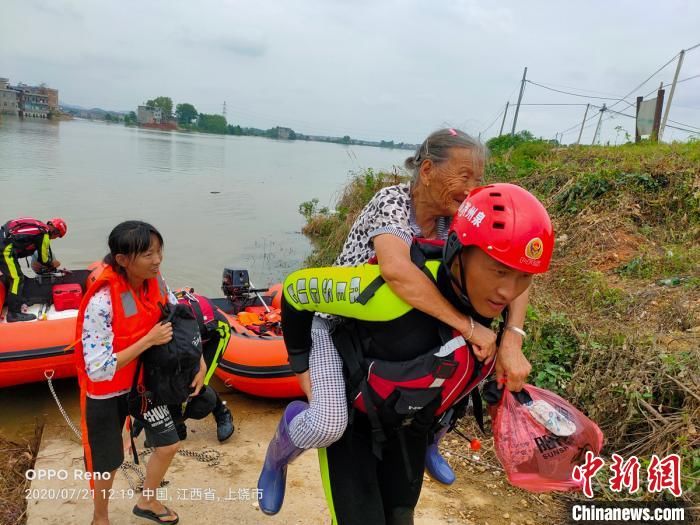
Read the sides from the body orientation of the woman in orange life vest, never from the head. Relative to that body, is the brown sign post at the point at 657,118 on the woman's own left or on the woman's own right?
on the woman's own left

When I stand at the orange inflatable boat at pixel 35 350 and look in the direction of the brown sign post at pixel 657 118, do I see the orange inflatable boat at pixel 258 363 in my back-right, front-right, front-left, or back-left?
front-right

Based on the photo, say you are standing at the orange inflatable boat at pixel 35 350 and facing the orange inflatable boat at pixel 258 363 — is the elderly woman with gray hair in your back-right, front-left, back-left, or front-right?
front-right

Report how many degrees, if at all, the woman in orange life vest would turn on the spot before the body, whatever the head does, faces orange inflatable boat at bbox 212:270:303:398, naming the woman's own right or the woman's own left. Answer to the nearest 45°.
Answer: approximately 90° to the woman's own left

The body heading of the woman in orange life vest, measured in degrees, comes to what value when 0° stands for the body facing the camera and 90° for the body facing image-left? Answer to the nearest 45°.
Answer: approximately 315°

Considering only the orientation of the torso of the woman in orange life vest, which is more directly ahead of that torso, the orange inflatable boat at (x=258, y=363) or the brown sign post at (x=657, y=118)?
the brown sign post

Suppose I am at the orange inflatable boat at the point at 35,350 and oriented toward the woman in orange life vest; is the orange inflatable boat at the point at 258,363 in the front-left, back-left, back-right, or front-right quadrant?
front-left

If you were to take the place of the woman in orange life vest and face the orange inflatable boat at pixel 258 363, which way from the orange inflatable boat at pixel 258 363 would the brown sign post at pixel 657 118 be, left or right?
right
